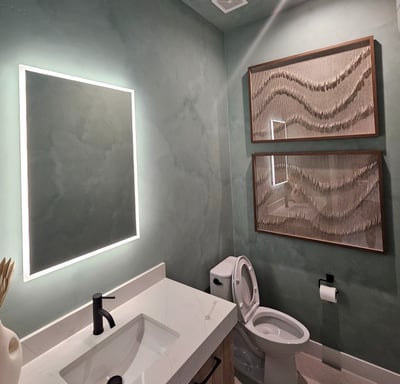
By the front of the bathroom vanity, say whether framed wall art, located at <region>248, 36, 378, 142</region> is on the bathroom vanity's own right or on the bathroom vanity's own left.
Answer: on the bathroom vanity's own left

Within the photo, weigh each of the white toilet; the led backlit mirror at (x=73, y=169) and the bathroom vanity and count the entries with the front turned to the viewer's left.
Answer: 0

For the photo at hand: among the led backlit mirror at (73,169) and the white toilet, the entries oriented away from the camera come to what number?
0

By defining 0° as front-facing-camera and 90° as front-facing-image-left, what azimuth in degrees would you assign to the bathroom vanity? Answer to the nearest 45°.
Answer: approximately 315°

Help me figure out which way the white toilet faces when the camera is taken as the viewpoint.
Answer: facing the viewer and to the right of the viewer

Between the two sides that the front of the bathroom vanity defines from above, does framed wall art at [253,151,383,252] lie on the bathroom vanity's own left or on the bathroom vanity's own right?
on the bathroom vanity's own left

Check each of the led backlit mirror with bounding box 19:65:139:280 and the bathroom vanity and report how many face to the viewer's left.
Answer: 0
